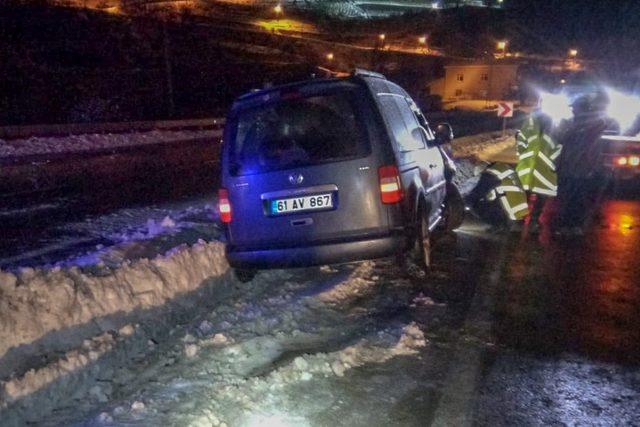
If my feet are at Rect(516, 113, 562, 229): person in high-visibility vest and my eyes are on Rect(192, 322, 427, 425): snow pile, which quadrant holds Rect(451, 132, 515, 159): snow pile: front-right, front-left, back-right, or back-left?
back-right

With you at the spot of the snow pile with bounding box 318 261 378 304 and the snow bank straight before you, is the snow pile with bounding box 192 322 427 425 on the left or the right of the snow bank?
left

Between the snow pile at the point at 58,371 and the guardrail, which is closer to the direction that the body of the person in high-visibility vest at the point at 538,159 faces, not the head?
the guardrail

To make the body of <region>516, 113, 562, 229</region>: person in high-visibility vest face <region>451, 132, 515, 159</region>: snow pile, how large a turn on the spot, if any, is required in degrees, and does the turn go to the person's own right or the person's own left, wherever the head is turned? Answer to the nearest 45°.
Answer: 0° — they already face it

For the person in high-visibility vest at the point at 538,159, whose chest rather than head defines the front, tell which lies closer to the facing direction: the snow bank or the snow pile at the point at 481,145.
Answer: the snow pile
